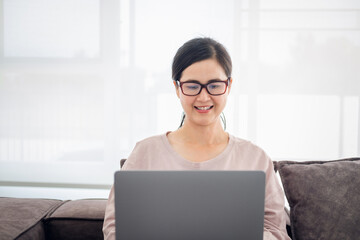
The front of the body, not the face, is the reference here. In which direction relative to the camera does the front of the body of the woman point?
toward the camera

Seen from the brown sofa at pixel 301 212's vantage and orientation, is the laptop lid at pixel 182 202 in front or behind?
in front

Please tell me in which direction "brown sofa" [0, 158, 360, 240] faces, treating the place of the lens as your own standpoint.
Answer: facing the viewer
